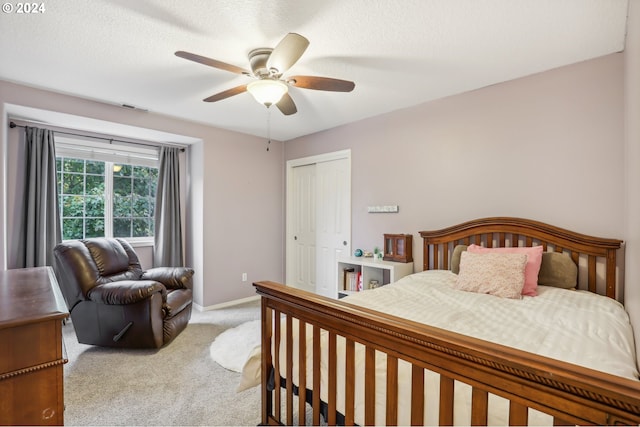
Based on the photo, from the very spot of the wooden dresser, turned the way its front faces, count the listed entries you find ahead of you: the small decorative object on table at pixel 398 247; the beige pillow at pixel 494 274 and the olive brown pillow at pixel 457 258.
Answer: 3

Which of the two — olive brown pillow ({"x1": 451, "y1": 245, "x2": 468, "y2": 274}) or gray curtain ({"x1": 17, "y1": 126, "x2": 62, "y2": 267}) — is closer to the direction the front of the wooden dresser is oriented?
the olive brown pillow

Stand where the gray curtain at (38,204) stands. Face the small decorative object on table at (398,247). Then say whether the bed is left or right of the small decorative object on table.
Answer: right

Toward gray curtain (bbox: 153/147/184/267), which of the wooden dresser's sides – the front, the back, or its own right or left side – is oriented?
left

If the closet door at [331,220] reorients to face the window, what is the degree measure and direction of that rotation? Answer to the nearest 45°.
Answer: approximately 45° to its right

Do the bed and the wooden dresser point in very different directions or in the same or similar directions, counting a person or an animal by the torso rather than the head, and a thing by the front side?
very different directions

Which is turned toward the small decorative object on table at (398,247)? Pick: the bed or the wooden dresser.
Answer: the wooden dresser

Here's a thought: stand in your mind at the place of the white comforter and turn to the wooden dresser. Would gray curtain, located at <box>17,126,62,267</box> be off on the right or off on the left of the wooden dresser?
right

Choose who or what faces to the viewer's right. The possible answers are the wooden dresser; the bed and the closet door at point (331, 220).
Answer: the wooden dresser

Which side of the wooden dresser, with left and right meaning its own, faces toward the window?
left

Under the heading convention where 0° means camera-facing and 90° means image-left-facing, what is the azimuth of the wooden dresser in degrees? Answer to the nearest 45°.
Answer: approximately 270°

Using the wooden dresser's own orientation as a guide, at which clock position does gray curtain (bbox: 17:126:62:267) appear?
The gray curtain is roughly at 9 o'clock from the wooden dresser.

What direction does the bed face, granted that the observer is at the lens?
facing the viewer and to the left of the viewer

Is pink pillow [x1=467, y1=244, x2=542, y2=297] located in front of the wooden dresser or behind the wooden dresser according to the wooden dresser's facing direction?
in front
